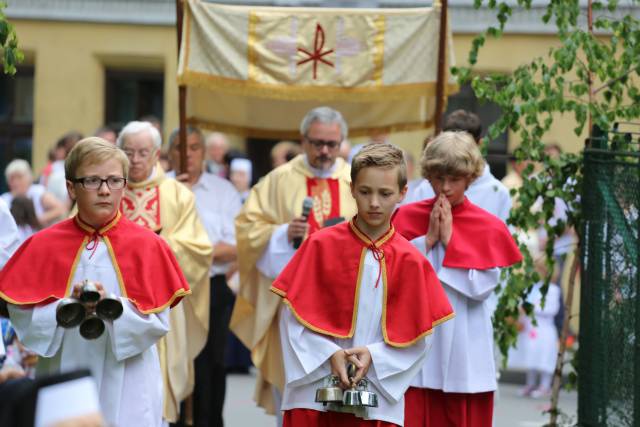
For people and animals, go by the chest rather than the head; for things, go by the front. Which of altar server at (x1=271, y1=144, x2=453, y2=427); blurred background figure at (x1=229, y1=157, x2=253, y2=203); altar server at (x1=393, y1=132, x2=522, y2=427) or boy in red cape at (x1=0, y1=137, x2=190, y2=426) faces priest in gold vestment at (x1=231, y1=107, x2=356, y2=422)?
the blurred background figure

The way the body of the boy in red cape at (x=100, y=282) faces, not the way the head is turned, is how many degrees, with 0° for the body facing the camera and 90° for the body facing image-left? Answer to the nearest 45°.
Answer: approximately 0°

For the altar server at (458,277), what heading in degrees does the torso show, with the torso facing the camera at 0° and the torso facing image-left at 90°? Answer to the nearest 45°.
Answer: approximately 45°

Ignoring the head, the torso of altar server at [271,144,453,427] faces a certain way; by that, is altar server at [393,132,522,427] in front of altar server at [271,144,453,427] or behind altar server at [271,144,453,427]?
behind

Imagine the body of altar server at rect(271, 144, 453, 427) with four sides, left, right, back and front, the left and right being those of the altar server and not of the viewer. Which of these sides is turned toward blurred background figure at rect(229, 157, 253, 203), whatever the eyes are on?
back

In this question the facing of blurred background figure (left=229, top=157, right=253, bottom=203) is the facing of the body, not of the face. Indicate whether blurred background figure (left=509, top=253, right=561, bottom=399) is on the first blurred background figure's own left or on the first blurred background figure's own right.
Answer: on the first blurred background figure's own left
